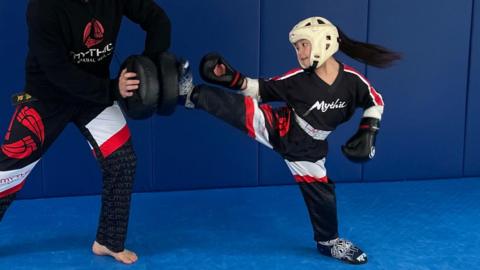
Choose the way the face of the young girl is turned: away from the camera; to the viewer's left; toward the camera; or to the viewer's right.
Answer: to the viewer's left

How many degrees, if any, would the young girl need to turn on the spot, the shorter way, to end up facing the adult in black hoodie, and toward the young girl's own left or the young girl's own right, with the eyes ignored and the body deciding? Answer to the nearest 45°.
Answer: approximately 90° to the young girl's own right

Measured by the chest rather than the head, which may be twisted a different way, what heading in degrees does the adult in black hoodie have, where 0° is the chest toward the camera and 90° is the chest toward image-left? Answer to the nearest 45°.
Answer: approximately 315°

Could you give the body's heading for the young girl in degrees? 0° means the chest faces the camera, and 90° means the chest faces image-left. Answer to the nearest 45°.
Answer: approximately 0°
